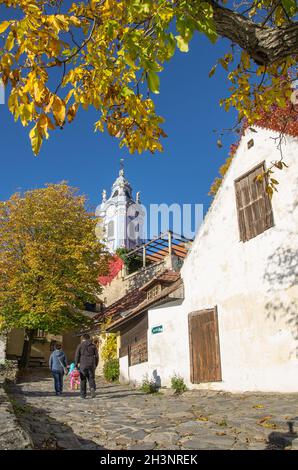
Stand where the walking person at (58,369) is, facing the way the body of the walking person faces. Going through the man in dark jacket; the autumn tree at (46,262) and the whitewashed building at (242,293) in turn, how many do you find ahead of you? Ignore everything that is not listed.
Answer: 1

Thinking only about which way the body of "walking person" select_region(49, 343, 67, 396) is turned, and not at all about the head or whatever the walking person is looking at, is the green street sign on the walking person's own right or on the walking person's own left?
on the walking person's own right

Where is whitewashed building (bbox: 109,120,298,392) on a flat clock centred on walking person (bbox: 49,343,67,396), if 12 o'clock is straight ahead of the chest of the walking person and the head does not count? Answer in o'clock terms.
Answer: The whitewashed building is roughly at 4 o'clock from the walking person.

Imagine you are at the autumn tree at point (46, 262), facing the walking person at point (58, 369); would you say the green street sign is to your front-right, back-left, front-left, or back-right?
front-left

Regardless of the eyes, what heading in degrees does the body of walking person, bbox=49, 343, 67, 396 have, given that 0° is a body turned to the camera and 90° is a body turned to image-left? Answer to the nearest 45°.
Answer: approximately 180°

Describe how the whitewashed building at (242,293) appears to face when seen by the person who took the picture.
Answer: facing the viewer and to the left of the viewer

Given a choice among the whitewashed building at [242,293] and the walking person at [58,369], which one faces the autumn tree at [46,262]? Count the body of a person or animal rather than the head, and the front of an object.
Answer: the walking person

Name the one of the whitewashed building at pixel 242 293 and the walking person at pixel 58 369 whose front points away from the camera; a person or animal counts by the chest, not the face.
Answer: the walking person

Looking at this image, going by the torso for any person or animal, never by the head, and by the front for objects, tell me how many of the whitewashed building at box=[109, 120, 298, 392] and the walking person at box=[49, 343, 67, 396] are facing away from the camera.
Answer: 1
